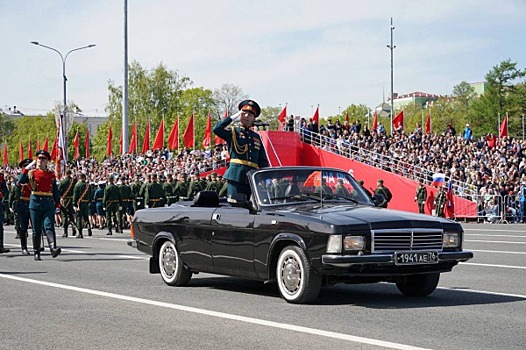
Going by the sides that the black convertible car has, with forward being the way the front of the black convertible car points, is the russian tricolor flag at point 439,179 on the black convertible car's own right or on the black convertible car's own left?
on the black convertible car's own left

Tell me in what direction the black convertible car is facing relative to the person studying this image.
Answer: facing the viewer and to the right of the viewer
